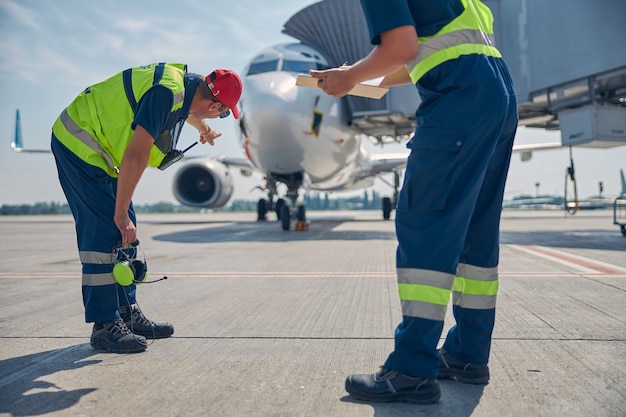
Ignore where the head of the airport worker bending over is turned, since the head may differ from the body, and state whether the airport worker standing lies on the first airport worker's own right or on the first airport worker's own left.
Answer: on the first airport worker's own right

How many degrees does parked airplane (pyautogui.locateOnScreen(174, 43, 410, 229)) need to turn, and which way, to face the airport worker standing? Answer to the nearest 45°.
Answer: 0° — it already faces them

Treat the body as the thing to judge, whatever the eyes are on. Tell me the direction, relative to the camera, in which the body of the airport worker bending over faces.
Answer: to the viewer's right

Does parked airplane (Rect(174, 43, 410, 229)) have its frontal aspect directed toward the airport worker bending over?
yes

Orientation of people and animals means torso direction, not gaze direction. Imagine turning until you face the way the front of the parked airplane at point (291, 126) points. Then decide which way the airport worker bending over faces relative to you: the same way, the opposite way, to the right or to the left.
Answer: to the left

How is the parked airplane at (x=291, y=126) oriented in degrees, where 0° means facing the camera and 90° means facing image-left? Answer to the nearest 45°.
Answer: approximately 0°
